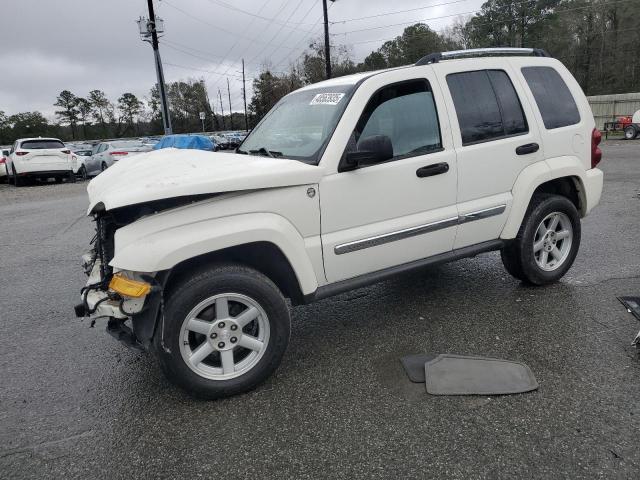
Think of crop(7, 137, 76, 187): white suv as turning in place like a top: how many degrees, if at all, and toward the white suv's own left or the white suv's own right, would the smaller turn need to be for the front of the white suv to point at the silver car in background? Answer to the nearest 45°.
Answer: approximately 90° to the white suv's own right

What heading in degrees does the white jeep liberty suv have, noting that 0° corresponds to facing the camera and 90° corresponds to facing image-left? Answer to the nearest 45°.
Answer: approximately 45°

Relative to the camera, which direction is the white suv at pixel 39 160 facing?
away from the camera

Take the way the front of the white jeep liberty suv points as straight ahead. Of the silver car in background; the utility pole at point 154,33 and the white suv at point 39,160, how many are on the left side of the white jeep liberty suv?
0

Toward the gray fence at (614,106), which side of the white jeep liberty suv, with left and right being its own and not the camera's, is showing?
back

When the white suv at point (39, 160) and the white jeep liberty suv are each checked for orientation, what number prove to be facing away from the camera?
1

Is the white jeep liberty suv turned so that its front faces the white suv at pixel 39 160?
no

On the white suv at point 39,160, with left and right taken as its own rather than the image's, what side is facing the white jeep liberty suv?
back

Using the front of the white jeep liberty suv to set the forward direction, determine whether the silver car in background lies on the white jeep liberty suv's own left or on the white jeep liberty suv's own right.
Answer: on the white jeep liberty suv's own right

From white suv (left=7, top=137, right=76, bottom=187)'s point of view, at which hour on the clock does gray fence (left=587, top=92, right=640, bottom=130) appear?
The gray fence is roughly at 3 o'clock from the white suv.

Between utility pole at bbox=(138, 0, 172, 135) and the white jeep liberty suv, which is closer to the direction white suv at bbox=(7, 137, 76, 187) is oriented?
the utility pole

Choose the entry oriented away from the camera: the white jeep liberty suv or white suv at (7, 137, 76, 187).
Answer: the white suv

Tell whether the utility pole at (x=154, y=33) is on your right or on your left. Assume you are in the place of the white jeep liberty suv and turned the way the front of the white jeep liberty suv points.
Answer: on your right

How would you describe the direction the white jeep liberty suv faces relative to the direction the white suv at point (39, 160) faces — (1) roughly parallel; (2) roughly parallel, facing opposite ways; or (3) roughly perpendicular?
roughly perpendicular

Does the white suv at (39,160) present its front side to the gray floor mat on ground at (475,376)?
no

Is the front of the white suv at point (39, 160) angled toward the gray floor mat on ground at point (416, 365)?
no
